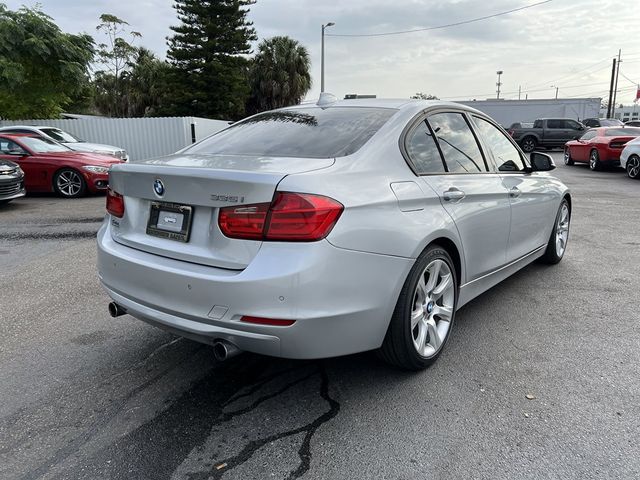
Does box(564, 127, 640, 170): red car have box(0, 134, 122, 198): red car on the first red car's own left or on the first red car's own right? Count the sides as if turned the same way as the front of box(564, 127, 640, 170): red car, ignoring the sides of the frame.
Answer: on the first red car's own left

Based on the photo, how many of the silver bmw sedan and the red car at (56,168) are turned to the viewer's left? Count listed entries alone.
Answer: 0

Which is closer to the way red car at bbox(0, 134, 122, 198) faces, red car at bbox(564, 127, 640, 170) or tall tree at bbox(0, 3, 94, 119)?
the red car

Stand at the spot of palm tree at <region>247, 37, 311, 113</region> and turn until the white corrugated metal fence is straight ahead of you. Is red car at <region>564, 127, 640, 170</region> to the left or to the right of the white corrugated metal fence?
left

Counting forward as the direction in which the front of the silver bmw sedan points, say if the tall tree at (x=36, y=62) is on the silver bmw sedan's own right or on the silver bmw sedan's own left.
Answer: on the silver bmw sedan's own left

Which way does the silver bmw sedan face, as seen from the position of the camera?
facing away from the viewer and to the right of the viewer

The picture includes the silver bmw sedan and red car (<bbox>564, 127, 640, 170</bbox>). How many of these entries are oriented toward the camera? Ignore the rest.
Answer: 0

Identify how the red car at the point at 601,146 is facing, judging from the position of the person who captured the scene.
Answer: facing away from the viewer and to the left of the viewer

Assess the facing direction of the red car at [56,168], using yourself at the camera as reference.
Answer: facing the viewer and to the right of the viewer
